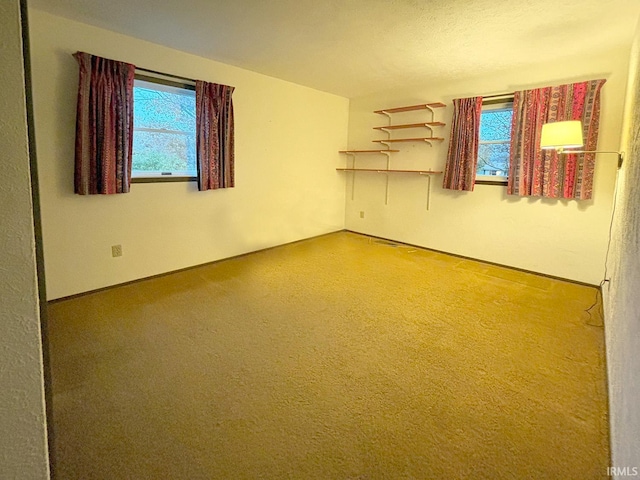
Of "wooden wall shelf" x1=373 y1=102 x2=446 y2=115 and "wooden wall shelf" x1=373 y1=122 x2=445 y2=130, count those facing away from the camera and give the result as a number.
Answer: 0

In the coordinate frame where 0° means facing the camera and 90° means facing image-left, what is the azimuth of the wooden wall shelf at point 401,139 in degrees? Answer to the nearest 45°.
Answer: approximately 45°

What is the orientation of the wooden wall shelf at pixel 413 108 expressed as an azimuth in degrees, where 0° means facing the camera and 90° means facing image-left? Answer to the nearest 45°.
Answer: approximately 45°

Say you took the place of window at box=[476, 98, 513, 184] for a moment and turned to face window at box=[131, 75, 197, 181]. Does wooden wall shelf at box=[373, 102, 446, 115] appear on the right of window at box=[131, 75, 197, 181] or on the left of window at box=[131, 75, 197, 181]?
right

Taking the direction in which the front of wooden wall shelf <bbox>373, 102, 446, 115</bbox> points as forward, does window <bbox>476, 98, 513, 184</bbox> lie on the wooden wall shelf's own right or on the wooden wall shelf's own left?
on the wooden wall shelf's own left

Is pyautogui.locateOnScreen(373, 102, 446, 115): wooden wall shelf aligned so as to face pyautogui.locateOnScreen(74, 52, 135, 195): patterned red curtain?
yes

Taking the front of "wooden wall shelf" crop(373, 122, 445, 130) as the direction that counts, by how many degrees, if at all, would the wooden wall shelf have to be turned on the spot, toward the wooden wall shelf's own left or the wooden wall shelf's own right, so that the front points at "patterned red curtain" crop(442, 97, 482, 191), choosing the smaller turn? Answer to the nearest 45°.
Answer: approximately 90° to the wooden wall shelf's own left

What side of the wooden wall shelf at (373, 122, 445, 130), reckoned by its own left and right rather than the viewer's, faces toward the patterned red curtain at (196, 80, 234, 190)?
front

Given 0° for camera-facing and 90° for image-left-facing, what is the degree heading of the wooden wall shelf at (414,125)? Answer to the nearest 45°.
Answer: approximately 45°

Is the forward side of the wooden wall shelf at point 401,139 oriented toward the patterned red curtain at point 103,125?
yes
